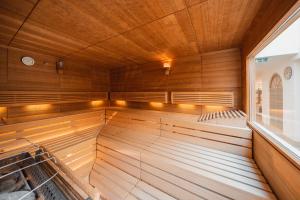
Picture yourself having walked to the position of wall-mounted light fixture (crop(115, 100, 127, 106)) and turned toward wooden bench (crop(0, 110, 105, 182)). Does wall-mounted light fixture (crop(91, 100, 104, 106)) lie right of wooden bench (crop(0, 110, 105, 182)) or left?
right

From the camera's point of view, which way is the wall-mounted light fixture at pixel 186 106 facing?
toward the camera

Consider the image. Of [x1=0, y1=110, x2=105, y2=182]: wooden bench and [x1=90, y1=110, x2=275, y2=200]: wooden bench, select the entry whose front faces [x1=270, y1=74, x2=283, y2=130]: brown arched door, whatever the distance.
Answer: [x1=0, y1=110, x2=105, y2=182]: wooden bench

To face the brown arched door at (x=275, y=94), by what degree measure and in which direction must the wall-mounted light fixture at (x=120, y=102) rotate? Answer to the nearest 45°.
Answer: approximately 90° to its left

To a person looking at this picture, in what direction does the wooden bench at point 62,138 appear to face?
facing the viewer and to the right of the viewer

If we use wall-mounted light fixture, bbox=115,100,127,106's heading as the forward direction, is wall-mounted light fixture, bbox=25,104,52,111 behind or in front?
in front

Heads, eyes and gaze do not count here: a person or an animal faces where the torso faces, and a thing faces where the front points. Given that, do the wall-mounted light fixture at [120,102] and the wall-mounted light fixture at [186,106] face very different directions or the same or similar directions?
same or similar directions

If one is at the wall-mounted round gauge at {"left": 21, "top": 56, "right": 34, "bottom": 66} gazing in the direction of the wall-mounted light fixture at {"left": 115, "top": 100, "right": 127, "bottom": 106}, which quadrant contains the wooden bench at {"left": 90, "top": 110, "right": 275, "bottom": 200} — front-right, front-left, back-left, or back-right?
front-right

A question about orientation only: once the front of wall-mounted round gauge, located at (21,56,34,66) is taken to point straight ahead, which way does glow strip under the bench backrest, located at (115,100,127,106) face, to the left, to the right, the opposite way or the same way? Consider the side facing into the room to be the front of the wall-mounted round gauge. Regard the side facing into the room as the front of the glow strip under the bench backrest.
to the right

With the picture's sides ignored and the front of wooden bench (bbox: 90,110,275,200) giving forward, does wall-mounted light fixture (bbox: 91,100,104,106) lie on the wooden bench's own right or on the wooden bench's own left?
on the wooden bench's own right

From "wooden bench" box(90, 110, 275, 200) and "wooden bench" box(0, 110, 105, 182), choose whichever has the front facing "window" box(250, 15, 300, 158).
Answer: "wooden bench" box(0, 110, 105, 182)

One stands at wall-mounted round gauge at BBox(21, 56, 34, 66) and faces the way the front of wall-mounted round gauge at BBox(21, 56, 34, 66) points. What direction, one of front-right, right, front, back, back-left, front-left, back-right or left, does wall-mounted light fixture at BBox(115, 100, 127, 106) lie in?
left

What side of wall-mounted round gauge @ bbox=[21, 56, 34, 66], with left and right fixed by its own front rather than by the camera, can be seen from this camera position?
front

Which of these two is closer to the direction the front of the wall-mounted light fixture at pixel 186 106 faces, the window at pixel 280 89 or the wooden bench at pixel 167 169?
the wooden bench

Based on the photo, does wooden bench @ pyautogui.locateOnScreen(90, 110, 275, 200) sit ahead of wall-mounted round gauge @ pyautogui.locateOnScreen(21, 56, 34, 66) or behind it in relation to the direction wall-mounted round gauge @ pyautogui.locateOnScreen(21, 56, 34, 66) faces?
ahead

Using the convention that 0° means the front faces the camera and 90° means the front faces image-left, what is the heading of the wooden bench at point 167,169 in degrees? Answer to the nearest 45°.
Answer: approximately 45°

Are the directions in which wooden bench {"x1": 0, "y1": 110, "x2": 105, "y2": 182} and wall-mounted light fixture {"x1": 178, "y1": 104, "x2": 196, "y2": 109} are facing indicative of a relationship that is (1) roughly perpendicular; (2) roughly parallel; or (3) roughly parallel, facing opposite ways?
roughly perpendicular

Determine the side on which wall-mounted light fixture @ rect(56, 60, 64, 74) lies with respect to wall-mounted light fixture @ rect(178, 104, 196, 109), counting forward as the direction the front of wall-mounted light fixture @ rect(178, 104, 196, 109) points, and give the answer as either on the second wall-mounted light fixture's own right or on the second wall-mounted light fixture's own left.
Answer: on the second wall-mounted light fixture's own right
